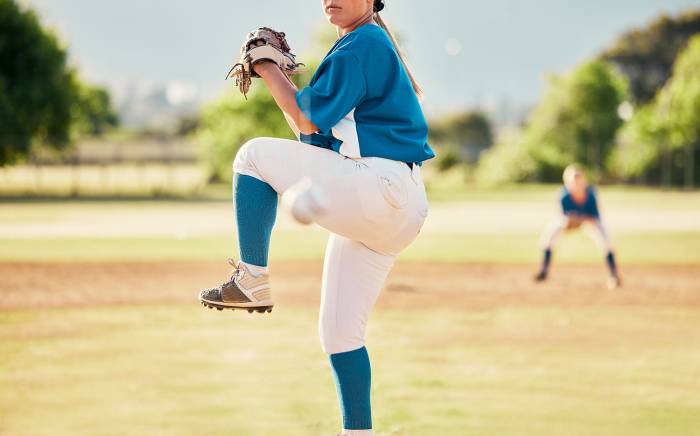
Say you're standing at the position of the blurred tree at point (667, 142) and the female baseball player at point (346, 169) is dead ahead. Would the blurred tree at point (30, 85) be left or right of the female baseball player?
right

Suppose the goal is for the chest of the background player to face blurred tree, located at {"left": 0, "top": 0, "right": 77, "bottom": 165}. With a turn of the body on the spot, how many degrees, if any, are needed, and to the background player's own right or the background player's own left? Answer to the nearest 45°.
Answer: approximately 135° to the background player's own right

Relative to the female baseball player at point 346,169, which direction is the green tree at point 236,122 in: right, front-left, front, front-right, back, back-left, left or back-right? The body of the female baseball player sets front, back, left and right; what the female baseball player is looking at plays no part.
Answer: right

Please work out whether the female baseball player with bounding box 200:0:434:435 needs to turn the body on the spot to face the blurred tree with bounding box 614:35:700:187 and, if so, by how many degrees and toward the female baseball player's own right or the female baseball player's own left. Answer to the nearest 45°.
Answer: approximately 135° to the female baseball player's own right

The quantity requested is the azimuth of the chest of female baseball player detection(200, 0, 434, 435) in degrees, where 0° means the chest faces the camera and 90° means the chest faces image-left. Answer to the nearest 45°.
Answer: approximately 90°

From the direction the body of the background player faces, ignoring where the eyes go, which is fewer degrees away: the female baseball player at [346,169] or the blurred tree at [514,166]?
the female baseball player

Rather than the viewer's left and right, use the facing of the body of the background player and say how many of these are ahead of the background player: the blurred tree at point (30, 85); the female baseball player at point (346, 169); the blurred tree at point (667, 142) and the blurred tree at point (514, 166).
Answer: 1

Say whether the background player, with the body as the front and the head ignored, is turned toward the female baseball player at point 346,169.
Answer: yes

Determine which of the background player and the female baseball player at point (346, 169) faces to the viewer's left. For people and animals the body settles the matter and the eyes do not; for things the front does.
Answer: the female baseball player

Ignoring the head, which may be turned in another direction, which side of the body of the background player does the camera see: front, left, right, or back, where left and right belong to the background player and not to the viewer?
front

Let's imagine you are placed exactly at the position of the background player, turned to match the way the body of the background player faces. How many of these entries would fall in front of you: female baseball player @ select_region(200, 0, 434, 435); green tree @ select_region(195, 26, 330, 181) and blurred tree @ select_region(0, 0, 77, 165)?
1

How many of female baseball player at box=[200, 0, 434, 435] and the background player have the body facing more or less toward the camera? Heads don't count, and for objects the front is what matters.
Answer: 1

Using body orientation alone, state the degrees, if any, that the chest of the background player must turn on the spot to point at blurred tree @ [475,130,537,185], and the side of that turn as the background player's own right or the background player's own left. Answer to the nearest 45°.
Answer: approximately 180°
